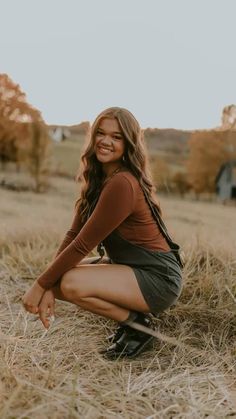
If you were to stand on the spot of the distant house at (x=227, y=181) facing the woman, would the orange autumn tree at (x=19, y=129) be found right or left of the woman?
right

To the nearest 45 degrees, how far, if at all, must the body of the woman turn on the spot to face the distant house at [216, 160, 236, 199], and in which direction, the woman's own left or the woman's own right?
approximately 90° to the woman's own right

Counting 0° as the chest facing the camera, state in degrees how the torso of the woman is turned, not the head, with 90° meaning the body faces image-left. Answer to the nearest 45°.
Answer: approximately 90°

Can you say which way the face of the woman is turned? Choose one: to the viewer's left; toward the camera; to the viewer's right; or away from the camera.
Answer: toward the camera

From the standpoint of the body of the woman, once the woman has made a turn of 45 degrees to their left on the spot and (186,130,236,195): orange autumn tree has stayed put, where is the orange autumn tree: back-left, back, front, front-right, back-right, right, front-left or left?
back-right

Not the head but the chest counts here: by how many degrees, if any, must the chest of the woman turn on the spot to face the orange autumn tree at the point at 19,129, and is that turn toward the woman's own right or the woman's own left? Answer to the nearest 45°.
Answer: approximately 90° to the woman's own right
